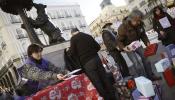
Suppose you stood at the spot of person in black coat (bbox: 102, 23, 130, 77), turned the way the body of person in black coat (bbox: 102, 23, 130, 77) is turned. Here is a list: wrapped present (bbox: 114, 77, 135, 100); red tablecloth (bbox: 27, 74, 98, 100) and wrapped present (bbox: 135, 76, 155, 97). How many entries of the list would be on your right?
3

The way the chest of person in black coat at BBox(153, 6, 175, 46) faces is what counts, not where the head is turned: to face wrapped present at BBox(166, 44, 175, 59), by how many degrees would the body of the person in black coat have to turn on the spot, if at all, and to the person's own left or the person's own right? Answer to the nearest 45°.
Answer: approximately 45° to the person's own left

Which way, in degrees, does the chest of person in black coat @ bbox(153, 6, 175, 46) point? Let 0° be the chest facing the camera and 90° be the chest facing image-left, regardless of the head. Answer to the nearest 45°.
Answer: approximately 45°

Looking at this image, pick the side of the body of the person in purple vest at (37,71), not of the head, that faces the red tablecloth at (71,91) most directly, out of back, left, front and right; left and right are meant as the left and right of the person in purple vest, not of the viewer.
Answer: front

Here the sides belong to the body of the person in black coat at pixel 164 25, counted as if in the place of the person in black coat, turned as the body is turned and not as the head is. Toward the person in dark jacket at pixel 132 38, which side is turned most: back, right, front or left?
front

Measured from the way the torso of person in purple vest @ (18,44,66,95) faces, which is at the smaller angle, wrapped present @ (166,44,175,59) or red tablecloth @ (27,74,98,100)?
the red tablecloth

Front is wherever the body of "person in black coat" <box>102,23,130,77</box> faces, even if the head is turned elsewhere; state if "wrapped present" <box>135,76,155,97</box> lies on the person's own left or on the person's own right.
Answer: on the person's own right

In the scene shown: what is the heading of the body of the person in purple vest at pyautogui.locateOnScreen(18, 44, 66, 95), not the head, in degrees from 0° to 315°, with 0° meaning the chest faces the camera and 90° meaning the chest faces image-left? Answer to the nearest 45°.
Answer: approximately 315°
